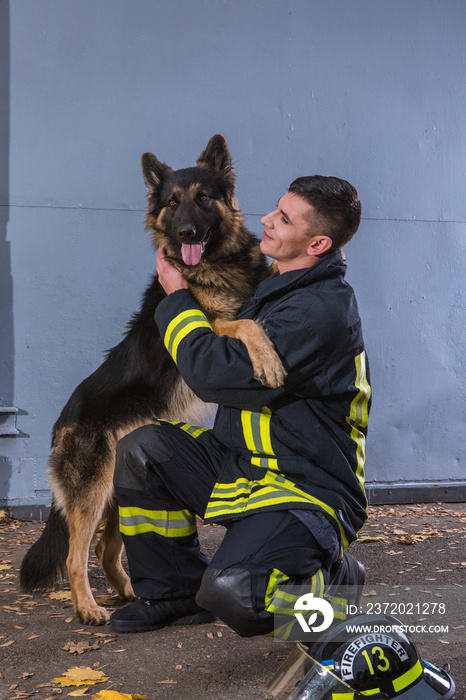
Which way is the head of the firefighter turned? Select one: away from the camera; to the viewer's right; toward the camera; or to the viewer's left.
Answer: to the viewer's left

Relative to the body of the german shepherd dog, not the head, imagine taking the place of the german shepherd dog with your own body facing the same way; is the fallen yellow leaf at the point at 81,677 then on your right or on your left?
on your right

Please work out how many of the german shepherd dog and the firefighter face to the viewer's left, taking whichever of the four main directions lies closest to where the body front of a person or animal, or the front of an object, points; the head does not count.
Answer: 1

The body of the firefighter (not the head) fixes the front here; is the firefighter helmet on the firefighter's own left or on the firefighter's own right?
on the firefighter's own left

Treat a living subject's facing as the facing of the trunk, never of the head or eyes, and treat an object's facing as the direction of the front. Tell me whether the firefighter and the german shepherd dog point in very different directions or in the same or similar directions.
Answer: very different directions

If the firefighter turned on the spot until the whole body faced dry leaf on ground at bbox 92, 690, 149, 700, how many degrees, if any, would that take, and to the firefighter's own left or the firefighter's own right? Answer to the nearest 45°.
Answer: approximately 45° to the firefighter's own left

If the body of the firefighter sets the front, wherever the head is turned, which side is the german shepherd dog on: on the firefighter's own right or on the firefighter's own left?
on the firefighter's own right

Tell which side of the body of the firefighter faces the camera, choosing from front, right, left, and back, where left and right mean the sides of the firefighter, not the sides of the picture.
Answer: left

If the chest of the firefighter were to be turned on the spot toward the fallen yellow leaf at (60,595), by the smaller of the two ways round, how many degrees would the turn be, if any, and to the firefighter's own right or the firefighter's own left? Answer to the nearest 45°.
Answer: approximately 45° to the firefighter's own right
